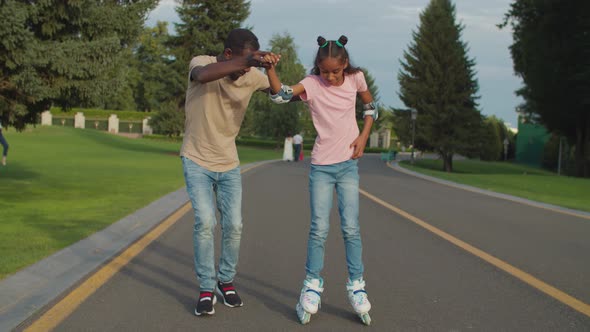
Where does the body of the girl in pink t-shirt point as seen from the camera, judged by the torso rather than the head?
toward the camera

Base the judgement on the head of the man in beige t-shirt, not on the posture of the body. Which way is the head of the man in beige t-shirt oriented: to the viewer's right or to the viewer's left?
to the viewer's right

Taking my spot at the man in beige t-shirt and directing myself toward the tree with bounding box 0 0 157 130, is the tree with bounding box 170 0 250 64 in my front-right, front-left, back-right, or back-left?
front-right

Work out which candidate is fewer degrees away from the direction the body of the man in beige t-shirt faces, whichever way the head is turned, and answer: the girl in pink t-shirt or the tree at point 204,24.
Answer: the girl in pink t-shirt

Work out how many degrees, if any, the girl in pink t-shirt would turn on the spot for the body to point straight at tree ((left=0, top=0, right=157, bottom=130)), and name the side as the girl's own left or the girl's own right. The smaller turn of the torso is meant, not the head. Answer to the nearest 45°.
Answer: approximately 135° to the girl's own right

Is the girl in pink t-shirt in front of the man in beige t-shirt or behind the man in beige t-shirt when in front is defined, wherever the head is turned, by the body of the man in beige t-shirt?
in front

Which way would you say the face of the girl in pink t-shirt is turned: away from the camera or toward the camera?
toward the camera

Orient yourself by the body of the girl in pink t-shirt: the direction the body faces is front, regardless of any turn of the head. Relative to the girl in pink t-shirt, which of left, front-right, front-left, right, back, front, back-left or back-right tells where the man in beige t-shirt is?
right

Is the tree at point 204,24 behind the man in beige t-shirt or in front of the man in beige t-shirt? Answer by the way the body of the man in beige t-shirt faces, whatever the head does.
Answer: behind

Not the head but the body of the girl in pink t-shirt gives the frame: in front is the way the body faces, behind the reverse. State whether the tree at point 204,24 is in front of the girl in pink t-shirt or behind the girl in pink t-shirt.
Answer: behind

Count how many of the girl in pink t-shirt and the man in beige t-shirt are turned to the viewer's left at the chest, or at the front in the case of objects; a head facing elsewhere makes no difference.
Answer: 0
